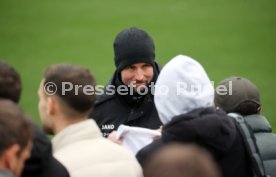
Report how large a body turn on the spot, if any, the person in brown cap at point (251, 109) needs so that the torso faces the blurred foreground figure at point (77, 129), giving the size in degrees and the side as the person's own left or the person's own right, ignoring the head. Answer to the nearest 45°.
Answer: approximately 90° to the person's own left

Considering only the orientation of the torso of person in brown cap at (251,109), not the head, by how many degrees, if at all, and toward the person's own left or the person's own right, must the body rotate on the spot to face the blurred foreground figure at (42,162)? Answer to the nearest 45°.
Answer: approximately 90° to the person's own left

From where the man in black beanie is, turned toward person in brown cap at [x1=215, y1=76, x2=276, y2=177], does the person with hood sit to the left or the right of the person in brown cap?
right

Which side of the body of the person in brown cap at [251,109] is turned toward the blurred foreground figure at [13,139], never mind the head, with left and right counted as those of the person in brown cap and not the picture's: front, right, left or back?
left

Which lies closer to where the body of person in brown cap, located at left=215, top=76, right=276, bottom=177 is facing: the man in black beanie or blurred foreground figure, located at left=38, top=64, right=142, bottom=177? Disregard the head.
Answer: the man in black beanie

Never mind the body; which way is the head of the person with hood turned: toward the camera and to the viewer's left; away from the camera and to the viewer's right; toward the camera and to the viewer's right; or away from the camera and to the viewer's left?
away from the camera and to the viewer's left

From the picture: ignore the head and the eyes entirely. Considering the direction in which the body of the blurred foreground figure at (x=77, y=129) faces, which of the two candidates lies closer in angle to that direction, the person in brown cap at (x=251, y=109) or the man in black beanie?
the man in black beanie

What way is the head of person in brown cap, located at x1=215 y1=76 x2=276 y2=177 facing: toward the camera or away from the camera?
away from the camera
